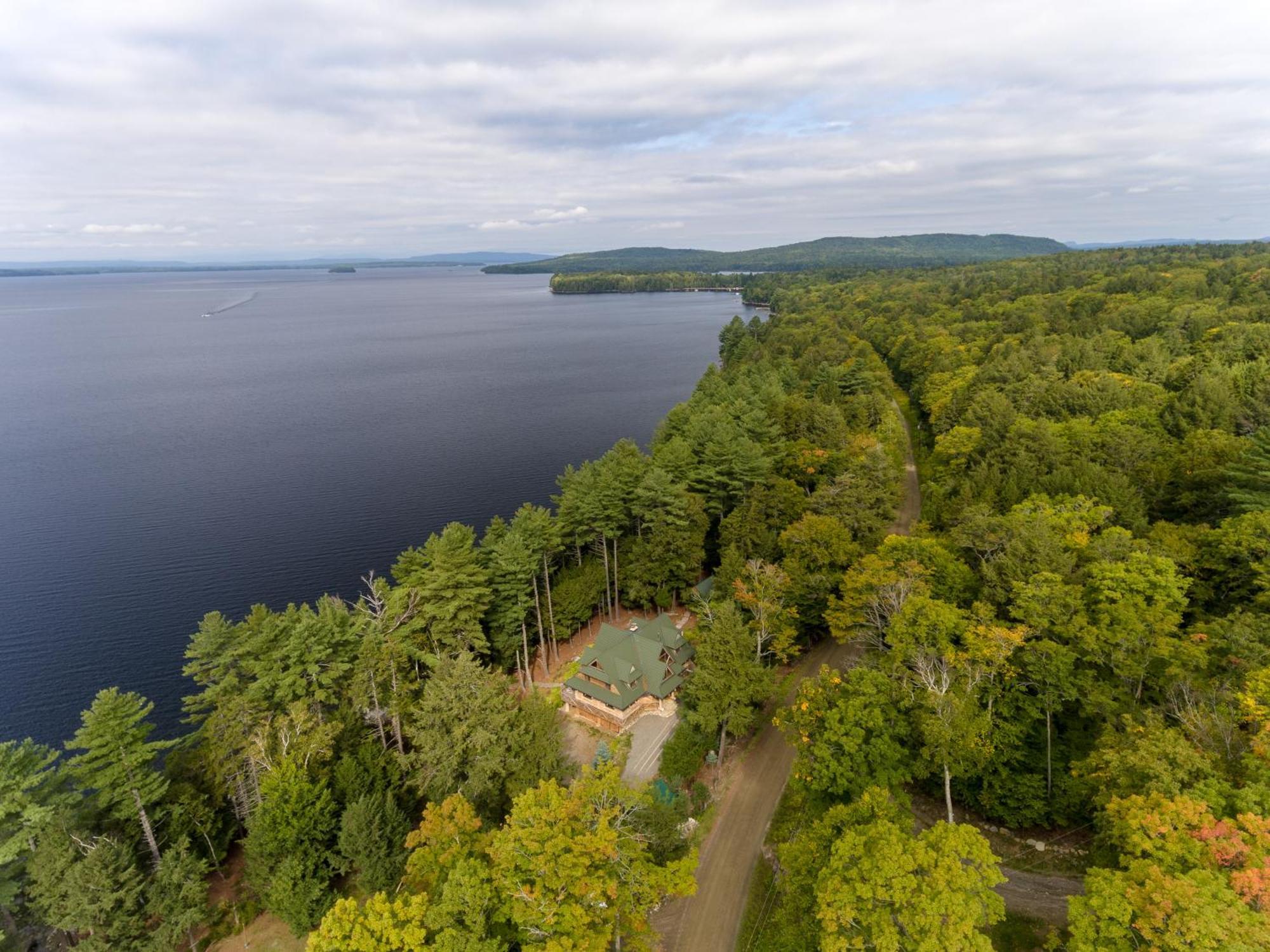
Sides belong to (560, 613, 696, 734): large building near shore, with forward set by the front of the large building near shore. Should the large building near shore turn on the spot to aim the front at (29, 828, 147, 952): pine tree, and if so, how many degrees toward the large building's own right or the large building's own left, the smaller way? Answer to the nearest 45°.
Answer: approximately 90° to the large building's own right

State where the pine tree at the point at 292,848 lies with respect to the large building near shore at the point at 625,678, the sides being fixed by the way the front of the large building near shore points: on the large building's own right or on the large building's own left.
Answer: on the large building's own right

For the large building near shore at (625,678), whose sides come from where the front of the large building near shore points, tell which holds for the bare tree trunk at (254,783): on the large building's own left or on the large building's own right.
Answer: on the large building's own right

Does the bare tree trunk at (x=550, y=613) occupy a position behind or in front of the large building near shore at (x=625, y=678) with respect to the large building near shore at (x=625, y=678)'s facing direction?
behind

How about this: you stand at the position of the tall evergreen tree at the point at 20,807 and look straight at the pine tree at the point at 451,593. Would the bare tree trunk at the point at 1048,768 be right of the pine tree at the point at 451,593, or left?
right
